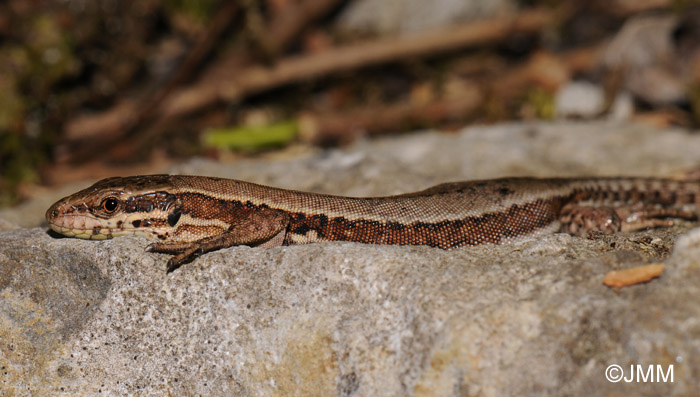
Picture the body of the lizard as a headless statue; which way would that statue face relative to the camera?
to the viewer's left

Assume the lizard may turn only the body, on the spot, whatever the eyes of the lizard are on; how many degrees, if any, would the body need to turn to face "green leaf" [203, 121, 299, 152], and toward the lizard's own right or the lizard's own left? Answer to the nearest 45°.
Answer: approximately 90° to the lizard's own right
